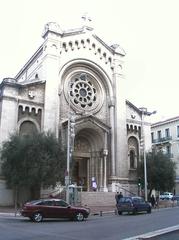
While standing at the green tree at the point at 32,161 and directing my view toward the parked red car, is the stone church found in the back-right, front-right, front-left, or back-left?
back-left

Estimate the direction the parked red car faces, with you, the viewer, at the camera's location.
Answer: facing to the right of the viewer

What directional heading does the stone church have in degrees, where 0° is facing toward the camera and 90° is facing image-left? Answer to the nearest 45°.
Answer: approximately 315°

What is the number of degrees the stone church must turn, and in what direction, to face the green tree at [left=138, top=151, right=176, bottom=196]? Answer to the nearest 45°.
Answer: approximately 45° to its left

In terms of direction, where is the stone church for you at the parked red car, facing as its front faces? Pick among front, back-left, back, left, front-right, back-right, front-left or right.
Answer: left

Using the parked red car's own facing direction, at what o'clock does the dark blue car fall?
The dark blue car is roughly at 11 o'clock from the parked red car.

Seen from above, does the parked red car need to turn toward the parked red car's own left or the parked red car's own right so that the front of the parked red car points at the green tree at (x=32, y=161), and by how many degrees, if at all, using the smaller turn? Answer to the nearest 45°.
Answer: approximately 90° to the parked red car's own left

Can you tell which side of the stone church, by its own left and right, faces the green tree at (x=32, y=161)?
right

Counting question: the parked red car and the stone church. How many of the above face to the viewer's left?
0

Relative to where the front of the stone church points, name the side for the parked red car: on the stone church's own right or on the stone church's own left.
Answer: on the stone church's own right

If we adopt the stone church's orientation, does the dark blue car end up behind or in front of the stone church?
in front
